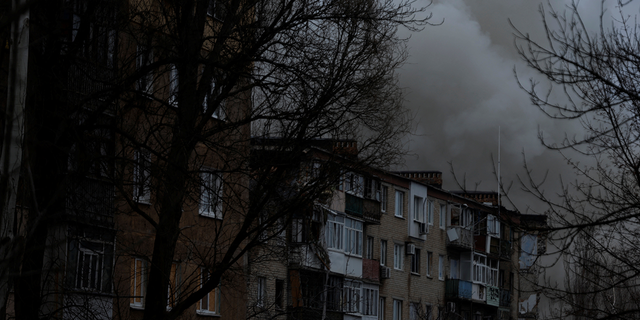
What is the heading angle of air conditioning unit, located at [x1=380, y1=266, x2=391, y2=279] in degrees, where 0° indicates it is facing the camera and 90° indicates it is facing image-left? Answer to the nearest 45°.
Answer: approximately 315°

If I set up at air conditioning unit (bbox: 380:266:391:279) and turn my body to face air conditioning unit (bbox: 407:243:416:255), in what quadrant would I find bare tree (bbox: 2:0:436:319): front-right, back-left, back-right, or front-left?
back-right

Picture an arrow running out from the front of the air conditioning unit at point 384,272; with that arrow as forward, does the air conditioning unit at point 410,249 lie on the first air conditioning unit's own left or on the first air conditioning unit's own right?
on the first air conditioning unit's own left

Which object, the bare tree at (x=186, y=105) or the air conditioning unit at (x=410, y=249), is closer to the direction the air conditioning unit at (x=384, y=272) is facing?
the bare tree

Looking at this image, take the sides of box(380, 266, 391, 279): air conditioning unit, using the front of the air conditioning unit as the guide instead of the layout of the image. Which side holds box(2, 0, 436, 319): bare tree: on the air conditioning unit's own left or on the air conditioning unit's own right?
on the air conditioning unit's own right
